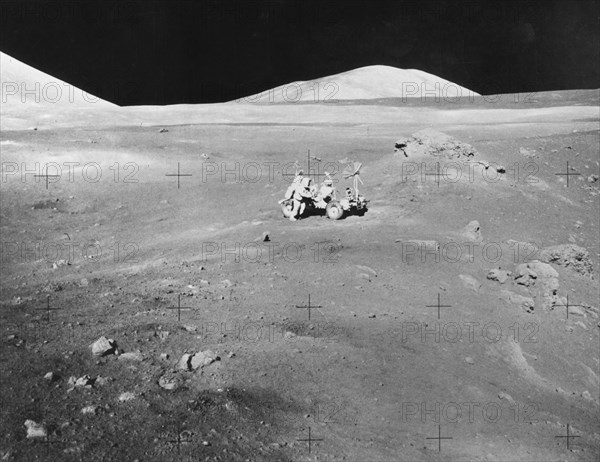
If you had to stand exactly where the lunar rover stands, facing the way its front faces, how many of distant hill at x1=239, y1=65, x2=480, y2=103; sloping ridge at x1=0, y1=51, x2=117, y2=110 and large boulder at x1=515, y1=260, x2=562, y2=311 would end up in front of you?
1

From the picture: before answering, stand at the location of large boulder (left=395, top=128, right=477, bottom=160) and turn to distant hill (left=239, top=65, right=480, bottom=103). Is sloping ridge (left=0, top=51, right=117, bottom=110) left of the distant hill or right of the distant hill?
left

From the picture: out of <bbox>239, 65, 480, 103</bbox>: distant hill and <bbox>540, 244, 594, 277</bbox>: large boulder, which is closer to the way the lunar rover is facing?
the large boulder

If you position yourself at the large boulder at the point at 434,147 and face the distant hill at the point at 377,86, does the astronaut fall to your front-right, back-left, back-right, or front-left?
back-left

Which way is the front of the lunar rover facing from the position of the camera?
facing the viewer and to the right of the viewer

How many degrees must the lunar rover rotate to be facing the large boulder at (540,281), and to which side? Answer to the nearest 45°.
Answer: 0° — it already faces it

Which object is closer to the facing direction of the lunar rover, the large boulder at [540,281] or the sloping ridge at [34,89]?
the large boulder

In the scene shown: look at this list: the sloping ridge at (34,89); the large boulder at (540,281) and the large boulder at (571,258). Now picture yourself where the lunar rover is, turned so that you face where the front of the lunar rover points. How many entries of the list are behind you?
1

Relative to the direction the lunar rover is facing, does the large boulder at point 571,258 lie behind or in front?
in front

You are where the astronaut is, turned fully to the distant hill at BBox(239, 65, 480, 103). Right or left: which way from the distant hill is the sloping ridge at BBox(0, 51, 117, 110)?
left

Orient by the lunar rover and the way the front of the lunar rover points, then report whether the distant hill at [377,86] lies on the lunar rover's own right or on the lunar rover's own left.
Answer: on the lunar rover's own left

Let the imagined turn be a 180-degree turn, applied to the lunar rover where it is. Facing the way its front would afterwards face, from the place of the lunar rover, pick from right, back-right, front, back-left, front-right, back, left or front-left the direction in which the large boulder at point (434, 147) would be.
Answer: right
